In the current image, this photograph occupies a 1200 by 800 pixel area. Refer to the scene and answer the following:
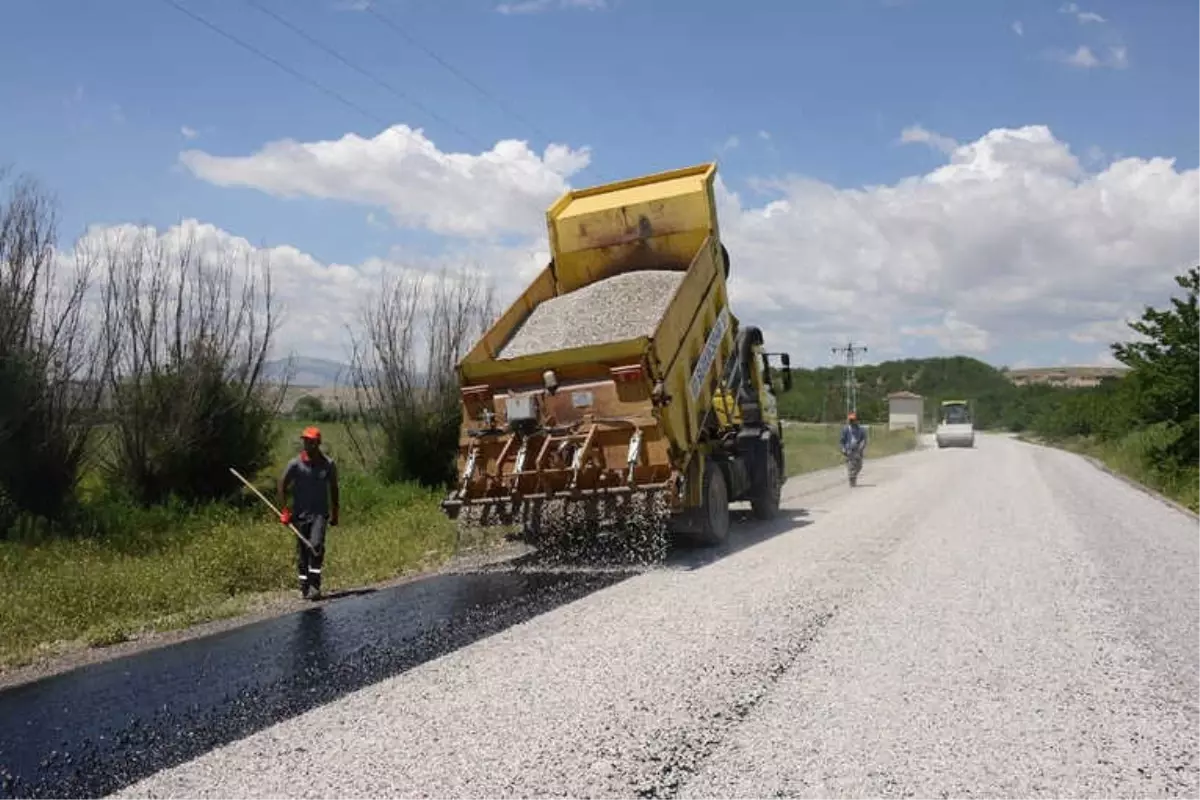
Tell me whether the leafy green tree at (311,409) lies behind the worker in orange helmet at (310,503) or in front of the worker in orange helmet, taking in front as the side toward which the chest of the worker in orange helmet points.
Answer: behind

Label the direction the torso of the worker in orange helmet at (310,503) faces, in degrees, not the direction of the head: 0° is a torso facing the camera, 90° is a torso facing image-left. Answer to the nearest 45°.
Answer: approximately 0°

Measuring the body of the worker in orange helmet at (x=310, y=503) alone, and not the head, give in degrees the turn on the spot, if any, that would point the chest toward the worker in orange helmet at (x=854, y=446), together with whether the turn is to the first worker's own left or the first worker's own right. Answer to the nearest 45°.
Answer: approximately 135° to the first worker's own left

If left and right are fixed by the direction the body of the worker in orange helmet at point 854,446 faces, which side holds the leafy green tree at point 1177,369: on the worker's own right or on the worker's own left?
on the worker's own left

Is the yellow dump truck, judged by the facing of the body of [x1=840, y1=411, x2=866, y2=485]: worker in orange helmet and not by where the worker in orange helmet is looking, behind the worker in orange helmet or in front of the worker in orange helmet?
in front

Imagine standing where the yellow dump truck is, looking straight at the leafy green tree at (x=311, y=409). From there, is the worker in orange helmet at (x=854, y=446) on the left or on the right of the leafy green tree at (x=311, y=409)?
right

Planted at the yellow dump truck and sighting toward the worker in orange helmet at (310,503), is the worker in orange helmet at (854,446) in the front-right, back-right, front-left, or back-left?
back-right

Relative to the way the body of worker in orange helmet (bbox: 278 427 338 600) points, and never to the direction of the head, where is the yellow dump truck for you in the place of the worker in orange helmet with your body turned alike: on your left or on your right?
on your left

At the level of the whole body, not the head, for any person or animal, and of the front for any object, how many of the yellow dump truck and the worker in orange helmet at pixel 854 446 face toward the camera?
1

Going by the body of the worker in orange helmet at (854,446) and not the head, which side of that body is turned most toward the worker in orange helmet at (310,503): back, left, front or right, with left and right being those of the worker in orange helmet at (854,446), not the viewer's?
front
